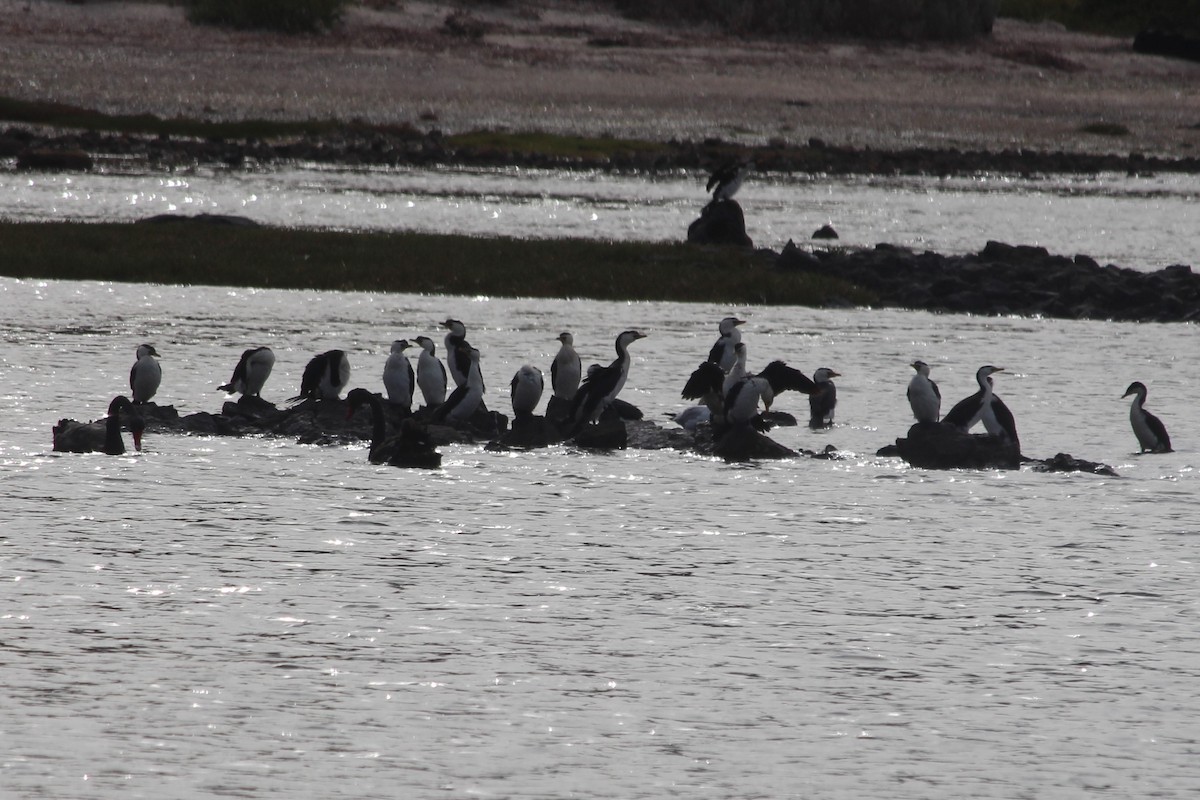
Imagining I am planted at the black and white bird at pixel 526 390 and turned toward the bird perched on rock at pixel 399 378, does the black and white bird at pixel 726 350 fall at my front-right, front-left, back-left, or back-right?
back-right

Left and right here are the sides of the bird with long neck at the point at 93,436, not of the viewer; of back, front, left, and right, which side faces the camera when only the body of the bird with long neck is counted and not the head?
right

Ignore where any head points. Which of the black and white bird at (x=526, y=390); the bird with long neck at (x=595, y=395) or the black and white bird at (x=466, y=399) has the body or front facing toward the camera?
the black and white bird at (x=526, y=390)

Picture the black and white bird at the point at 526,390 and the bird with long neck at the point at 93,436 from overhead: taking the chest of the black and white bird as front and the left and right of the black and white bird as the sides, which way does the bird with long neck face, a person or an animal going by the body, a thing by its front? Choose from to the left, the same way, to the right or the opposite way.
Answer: to the left

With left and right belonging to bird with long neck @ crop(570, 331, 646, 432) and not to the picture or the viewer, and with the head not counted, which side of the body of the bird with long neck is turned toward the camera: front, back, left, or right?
right

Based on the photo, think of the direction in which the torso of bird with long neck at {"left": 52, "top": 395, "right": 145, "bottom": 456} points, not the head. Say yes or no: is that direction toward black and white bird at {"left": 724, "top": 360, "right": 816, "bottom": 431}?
yes

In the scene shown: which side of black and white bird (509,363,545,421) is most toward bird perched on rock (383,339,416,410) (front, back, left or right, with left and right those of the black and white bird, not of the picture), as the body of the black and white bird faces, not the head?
right

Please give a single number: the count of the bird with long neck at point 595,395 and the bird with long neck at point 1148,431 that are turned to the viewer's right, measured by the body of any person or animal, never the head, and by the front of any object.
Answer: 1

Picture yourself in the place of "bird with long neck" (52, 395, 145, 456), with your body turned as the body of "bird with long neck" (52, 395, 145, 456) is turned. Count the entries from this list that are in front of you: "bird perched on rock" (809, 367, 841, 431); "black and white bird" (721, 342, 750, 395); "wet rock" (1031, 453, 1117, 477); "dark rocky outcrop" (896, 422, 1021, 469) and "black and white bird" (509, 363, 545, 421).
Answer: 5

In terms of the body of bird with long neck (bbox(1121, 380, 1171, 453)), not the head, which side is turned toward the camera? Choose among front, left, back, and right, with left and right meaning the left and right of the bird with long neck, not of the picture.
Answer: left

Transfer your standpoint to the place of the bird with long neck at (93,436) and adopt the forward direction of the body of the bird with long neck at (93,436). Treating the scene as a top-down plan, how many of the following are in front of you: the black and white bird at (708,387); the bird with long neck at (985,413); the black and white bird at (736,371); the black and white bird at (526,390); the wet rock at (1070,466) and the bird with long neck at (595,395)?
6

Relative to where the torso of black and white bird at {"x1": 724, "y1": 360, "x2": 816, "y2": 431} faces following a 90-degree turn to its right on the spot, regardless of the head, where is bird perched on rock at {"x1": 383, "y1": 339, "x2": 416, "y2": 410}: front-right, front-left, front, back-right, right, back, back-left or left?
front-right

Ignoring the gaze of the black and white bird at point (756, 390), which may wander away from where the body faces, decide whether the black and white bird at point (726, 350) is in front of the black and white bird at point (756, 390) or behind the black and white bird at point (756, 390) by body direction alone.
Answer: behind
